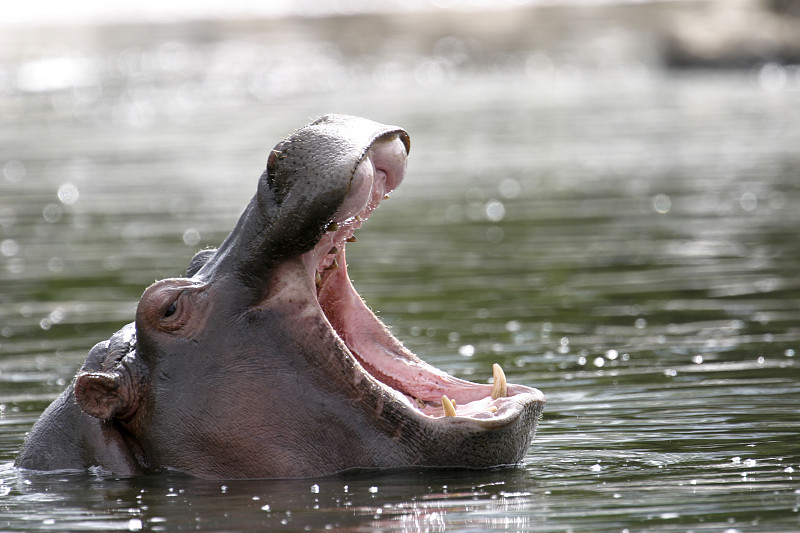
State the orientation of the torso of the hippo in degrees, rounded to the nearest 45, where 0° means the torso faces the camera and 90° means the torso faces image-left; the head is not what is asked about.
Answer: approximately 270°

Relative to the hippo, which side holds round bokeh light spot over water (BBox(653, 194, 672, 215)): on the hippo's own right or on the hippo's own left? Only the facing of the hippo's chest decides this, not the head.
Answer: on the hippo's own left
